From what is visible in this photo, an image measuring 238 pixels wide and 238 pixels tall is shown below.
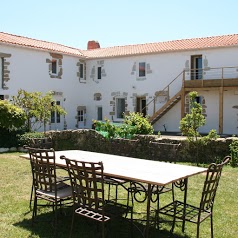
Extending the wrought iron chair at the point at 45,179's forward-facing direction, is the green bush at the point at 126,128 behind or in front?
in front

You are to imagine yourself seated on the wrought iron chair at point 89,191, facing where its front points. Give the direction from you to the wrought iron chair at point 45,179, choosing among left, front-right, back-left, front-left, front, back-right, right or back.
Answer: left

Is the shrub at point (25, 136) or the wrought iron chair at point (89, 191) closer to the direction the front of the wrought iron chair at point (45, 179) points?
the shrub

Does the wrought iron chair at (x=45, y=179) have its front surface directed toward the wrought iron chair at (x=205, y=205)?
no

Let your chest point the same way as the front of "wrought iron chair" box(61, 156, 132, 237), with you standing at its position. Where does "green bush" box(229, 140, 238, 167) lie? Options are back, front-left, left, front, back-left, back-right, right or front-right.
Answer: front

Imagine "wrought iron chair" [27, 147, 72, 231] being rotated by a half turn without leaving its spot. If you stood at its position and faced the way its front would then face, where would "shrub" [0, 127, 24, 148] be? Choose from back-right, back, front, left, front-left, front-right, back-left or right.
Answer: back-right

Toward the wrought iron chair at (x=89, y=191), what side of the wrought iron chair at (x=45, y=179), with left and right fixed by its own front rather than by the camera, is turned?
right

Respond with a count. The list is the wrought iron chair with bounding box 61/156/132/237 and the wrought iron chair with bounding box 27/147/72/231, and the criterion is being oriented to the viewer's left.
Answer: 0

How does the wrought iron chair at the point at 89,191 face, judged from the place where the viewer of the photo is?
facing away from the viewer and to the right of the viewer

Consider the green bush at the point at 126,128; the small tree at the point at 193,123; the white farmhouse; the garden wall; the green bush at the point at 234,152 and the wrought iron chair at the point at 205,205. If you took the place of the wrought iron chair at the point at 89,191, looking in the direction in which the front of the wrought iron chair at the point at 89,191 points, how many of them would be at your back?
0

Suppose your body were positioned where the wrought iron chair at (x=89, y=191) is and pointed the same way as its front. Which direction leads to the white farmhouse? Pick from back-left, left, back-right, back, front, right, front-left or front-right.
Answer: front-left

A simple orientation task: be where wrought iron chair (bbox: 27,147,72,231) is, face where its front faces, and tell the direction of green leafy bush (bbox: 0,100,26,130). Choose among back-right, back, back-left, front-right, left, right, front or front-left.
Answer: front-left

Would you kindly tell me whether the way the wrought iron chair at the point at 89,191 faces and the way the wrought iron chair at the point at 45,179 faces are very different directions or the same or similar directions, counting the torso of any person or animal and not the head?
same or similar directions

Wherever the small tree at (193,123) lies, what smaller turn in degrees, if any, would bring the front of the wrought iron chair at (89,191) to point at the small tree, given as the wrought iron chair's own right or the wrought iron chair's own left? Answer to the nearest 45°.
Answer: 0° — it already faces it

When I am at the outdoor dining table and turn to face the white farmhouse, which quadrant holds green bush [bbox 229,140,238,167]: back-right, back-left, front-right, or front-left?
front-right

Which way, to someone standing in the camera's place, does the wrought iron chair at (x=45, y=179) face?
facing away from the viewer and to the right of the viewer
